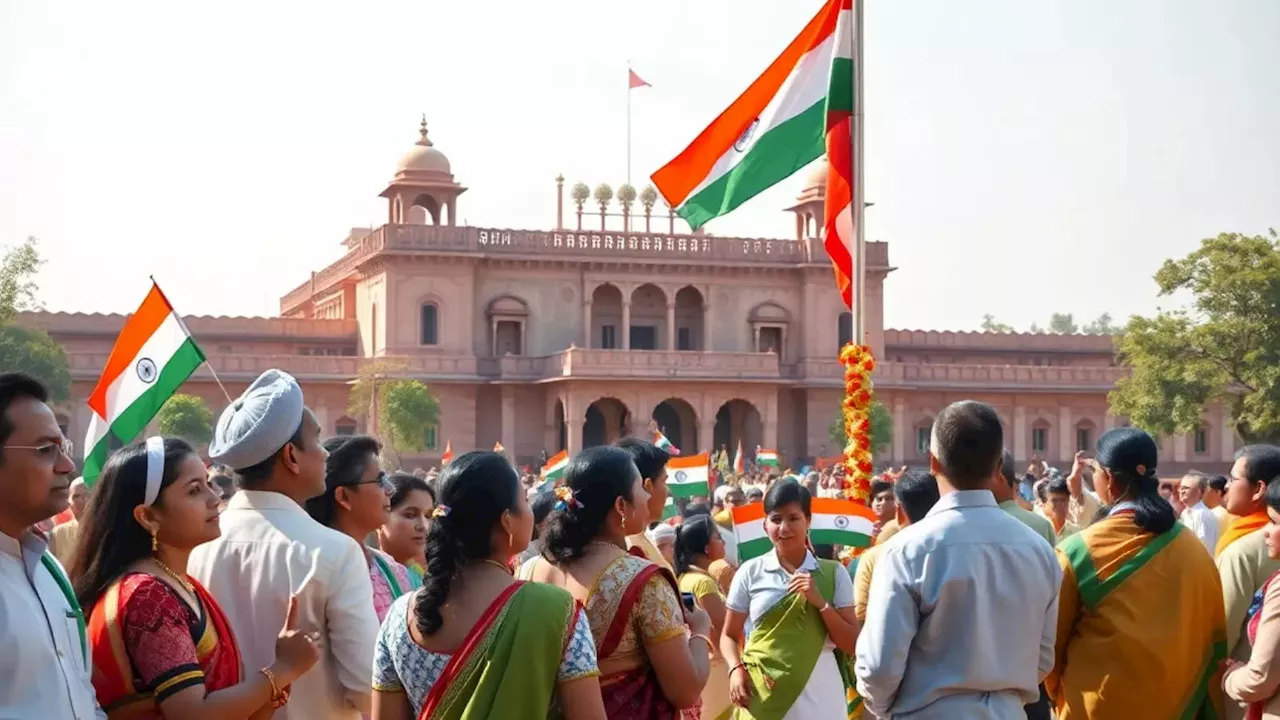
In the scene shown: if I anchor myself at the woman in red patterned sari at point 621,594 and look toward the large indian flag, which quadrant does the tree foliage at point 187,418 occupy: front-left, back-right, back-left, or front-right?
front-left

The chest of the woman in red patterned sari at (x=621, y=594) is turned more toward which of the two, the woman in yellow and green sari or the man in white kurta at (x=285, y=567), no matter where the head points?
the woman in yellow and green sari

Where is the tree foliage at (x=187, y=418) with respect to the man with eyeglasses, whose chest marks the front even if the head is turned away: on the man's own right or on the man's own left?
on the man's own left

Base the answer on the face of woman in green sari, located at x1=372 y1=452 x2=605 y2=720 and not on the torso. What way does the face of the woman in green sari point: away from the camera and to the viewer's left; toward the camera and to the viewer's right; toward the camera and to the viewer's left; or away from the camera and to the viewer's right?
away from the camera and to the viewer's right

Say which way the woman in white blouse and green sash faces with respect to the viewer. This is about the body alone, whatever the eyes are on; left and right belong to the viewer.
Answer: facing the viewer

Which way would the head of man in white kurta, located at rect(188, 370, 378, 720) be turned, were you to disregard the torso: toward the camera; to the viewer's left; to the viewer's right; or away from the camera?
to the viewer's right

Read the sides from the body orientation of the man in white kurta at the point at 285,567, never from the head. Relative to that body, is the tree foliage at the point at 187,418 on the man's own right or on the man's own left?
on the man's own left

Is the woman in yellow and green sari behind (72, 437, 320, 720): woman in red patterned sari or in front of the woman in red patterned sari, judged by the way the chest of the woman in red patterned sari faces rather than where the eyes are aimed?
in front

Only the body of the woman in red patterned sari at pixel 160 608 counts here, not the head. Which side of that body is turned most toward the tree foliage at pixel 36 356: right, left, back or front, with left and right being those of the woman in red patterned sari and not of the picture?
left

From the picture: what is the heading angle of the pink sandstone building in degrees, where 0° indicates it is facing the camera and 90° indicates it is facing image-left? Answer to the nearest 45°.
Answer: approximately 0°

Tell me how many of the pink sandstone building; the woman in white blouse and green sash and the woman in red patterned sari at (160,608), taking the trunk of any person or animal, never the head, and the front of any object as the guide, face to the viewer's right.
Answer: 1

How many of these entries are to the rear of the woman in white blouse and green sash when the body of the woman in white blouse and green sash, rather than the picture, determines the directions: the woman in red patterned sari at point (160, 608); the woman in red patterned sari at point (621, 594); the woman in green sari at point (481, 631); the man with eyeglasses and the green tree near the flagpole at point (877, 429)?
1
